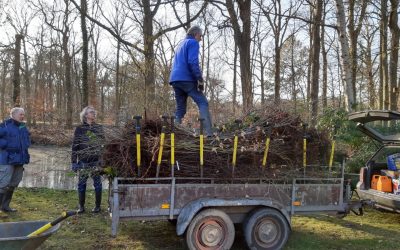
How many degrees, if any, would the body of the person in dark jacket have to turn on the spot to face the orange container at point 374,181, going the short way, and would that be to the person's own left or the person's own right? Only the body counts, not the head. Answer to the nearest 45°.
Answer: approximately 45° to the person's own left

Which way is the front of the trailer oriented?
to the viewer's right

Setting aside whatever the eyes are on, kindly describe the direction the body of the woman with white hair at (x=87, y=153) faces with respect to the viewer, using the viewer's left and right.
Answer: facing the viewer and to the right of the viewer

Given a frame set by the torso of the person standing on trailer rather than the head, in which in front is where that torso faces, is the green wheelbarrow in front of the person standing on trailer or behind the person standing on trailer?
behind

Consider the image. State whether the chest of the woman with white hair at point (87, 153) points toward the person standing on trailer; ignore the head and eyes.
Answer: no

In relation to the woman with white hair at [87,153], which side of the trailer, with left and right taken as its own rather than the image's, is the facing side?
back

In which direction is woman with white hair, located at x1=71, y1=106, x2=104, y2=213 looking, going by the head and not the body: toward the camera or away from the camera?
toward the camera

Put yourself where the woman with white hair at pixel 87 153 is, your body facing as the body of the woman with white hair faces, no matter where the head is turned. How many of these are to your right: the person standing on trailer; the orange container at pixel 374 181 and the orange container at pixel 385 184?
0

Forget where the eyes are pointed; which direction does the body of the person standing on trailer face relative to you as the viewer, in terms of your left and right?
facing away from the viewer and to the right of the viewer
